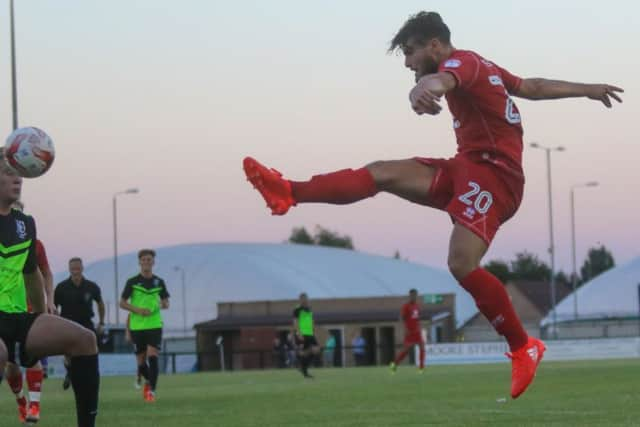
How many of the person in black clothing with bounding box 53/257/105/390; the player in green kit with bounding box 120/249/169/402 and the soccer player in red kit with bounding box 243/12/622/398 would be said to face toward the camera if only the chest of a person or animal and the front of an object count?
2

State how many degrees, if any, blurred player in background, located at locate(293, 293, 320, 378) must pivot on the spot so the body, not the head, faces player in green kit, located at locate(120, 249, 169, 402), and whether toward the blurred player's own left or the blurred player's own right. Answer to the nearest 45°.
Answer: approximately 45° to the blurred player's own right

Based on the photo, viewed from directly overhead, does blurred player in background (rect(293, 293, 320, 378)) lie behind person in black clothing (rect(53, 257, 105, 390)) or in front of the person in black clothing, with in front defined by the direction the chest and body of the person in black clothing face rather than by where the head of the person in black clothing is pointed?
behind

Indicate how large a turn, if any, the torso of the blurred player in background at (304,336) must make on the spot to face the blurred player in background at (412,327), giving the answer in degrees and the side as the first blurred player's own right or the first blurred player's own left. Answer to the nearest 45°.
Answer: approximately 90° to the first blurred player's own left

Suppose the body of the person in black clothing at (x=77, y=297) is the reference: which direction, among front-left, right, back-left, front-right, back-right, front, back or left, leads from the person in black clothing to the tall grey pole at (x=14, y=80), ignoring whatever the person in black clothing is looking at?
back

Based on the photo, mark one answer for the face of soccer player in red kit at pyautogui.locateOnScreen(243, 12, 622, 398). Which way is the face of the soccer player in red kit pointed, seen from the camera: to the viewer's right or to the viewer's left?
to the viewer's left

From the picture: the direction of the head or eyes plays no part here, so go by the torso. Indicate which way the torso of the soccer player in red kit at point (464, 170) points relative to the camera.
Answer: to the viewer's left

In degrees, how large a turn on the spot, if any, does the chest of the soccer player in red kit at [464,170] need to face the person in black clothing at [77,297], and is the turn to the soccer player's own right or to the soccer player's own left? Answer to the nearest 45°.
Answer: approximately 45° to the soccer player's own right
